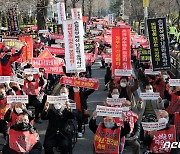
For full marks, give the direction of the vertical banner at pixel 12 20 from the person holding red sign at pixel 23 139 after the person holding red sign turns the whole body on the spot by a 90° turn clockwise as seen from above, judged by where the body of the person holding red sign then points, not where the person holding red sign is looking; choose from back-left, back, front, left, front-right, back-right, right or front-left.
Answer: right

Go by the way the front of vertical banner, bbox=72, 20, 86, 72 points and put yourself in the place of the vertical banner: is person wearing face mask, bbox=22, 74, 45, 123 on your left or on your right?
on your right

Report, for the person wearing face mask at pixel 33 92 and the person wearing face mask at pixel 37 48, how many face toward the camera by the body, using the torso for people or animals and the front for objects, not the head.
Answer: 2

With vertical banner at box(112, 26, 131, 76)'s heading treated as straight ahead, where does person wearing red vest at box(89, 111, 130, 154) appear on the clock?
The person wearing red vest is roughly at 12 o'clock from the vertical banner.

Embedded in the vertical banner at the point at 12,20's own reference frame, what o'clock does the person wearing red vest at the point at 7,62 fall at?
The person wearing red vest is roughly at 12 o'clock from the vertical banner.

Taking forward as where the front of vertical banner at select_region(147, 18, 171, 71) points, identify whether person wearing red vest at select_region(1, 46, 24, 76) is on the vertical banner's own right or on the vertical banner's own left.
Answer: on the vertical banner's own right

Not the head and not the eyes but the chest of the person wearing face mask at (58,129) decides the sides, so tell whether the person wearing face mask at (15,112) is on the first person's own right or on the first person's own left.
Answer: on the first person's own right

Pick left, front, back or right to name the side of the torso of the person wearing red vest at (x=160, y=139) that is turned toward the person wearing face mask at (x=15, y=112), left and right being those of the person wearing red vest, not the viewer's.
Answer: right
